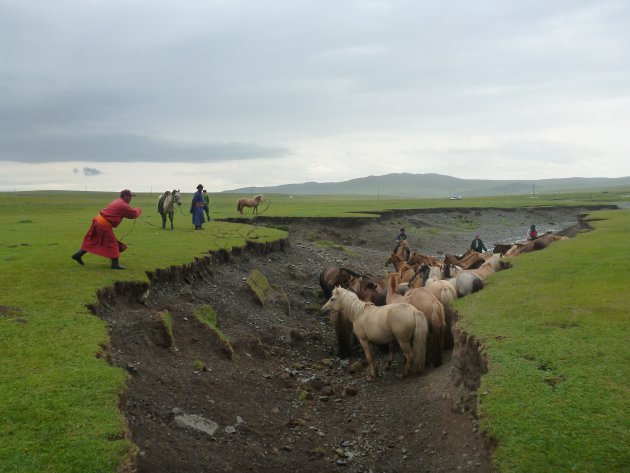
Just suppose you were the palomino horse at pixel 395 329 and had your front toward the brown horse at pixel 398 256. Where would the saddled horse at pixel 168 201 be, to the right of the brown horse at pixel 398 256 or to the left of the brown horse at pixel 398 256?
left

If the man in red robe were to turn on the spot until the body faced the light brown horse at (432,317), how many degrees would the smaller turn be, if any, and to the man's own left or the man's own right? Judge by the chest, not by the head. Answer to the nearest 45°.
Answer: approximately 45° to the man's own right

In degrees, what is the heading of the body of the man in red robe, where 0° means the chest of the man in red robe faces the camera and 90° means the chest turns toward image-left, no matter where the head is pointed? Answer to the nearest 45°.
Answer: approximately 270°

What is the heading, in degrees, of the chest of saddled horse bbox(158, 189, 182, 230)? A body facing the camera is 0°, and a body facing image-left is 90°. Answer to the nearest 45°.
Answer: approximately 315°

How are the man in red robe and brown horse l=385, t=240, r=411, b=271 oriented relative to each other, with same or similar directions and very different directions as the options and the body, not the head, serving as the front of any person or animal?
very different directions

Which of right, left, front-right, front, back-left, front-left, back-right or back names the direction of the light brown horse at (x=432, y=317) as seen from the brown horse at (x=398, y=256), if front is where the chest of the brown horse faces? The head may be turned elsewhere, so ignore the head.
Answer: front-left

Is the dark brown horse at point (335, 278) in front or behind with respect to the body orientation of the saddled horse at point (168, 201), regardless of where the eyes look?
in front

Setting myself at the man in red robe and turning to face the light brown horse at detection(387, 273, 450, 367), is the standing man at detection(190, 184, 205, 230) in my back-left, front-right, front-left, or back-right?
back-left

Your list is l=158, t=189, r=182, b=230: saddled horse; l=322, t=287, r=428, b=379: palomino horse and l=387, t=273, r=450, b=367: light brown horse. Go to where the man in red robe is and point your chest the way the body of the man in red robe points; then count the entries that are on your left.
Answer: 1

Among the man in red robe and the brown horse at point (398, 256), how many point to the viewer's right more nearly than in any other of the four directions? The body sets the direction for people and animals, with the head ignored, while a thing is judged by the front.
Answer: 1

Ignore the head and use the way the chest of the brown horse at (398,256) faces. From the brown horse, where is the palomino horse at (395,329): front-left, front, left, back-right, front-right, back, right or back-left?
front-left

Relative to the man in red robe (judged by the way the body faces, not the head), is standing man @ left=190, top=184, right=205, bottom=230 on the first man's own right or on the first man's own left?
on the first man's own left
